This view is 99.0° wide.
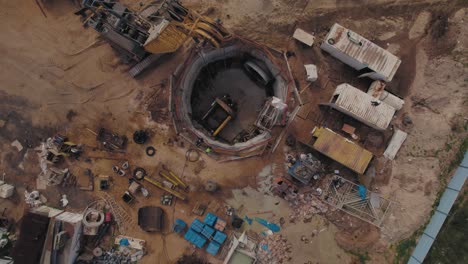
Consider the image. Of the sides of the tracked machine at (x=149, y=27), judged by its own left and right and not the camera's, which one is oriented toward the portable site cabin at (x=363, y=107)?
front

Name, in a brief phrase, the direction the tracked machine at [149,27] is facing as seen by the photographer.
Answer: facing the viewer and to the right of the viewer

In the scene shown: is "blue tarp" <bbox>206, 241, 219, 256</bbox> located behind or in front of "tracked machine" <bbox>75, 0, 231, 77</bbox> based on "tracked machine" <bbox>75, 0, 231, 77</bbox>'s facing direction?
in front
